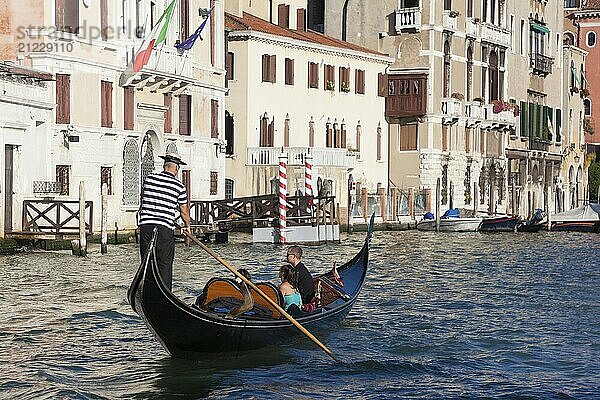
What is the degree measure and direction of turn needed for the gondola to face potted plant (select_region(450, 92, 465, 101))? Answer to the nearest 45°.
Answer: approximately 45° to its left

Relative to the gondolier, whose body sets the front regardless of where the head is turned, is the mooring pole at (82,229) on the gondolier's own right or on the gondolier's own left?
on the gondolier's own left

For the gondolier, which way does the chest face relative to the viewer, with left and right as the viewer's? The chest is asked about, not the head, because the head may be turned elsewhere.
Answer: facing away from the viewer and to the right of the viewer

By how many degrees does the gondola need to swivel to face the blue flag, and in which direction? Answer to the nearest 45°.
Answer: approximately 45° to its left

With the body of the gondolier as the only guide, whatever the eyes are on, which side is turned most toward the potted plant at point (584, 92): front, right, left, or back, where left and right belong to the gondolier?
front

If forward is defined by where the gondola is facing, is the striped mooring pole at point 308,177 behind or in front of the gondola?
in front

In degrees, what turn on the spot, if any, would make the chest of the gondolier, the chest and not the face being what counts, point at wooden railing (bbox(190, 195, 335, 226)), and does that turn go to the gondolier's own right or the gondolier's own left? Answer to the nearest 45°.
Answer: approximately 45° to the gondolier's own left

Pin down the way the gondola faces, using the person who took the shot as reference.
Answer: facing away from the viewer and to the right of the viewer

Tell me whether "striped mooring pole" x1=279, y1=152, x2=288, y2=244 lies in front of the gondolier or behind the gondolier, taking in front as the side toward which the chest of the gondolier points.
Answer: in front
